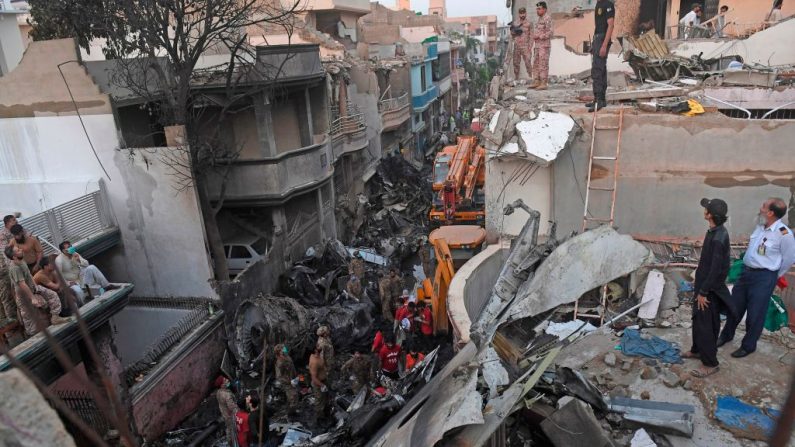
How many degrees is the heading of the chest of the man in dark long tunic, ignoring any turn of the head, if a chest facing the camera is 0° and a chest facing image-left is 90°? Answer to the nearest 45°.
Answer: approximately 90°

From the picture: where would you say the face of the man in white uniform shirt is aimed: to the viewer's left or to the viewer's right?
to the viewer's left

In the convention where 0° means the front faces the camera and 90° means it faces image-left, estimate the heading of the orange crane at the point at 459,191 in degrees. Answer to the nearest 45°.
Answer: approximately 0°

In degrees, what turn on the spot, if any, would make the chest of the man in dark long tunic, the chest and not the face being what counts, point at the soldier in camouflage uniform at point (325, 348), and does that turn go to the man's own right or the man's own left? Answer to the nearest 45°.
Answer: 0° — they already face them

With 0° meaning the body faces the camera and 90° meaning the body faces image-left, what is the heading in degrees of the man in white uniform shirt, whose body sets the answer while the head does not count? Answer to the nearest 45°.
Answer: approximately 45°

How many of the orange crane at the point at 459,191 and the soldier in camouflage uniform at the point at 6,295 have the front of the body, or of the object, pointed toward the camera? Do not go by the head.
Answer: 1

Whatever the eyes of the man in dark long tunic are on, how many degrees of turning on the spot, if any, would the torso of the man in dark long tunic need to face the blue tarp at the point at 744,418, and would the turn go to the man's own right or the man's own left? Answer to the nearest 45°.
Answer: approximately 135° to the man's own left

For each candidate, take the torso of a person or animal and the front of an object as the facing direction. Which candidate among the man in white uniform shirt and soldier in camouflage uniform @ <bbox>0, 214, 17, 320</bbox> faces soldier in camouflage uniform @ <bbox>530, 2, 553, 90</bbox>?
soldier in camouflage uniform @ <bbox>0, 214, 17, 320</bbox>

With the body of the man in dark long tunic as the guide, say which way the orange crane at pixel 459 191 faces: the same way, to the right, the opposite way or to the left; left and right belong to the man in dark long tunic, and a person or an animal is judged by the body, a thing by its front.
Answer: to the left

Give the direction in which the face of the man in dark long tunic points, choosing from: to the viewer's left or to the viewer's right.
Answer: to the viewer's left

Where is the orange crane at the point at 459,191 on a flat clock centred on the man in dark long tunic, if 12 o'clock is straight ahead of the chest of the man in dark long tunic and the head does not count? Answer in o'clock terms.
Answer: The orange crane is roughly at 2 o'clock from the man in dark long tunic.

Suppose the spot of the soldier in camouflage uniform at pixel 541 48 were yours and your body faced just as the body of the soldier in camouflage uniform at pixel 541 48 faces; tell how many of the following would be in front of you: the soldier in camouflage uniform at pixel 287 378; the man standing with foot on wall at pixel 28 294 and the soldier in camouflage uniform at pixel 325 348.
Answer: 3

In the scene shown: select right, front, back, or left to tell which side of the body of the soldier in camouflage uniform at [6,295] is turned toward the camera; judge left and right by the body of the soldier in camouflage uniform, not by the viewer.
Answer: right
